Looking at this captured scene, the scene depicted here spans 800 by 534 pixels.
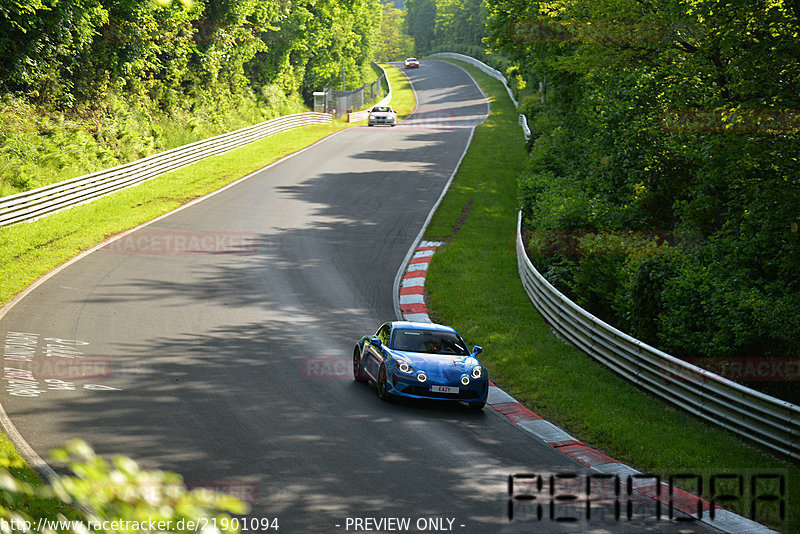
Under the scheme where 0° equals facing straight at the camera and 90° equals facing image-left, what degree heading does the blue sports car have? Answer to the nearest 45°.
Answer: approximately 315°

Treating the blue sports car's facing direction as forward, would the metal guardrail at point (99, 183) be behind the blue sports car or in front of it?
behind

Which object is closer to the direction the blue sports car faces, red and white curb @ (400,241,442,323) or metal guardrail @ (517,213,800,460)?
the metal guardrail

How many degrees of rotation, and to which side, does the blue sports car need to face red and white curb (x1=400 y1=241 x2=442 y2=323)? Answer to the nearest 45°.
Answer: approximately 135° to its left

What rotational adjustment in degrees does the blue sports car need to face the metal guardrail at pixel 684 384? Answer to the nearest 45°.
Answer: approximately 45° to its left
